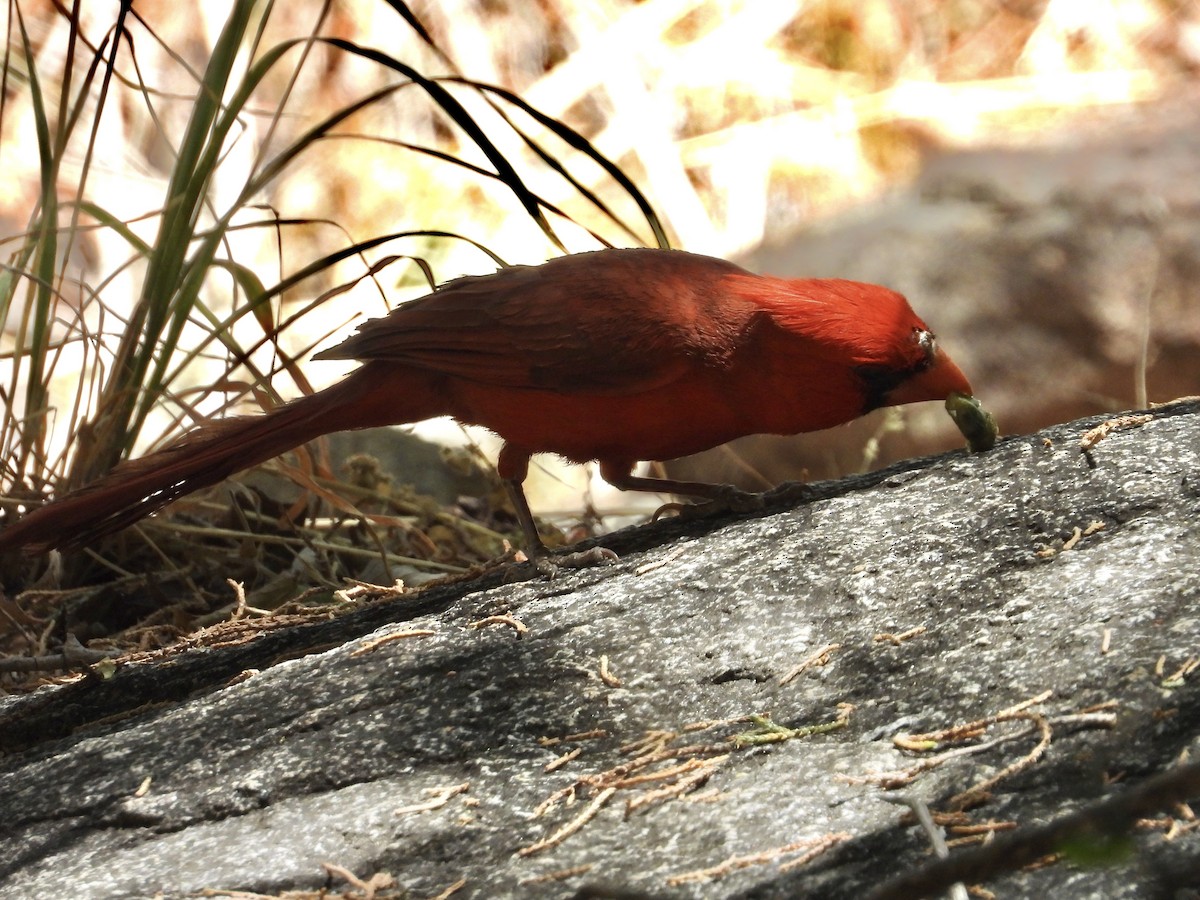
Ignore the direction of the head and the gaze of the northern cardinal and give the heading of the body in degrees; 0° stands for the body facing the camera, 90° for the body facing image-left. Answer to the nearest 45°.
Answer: approximately 270°
